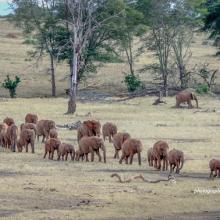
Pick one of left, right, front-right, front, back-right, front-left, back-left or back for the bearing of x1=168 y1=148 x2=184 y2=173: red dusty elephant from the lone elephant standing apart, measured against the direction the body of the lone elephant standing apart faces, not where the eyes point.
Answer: right

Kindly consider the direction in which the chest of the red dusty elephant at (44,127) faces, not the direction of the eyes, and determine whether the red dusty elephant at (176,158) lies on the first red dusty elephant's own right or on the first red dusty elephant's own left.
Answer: on the first red dusty elephant's own right

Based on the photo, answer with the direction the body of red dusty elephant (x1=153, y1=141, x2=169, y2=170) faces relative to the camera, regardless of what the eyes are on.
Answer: away from the camera

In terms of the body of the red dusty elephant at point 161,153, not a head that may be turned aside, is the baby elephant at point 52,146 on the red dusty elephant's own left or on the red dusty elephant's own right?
on the red dusty elephant's own left

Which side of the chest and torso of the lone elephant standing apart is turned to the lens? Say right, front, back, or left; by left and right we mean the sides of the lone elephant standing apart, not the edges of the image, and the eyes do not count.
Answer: right

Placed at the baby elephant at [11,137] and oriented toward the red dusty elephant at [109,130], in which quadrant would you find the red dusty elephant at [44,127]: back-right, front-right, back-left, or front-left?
front-left

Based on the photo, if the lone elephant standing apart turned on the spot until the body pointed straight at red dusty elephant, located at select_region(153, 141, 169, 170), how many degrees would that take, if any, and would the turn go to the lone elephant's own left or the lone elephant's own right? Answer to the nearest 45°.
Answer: approximately 90° to the lone elephant's own right

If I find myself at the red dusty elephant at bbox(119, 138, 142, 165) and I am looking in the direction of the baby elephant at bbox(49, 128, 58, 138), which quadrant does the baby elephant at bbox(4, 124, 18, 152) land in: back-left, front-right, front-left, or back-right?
front-left
